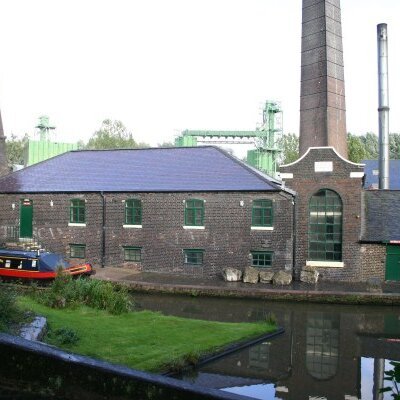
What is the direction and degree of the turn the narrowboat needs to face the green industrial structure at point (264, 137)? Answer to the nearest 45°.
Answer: approximately 45° to its left

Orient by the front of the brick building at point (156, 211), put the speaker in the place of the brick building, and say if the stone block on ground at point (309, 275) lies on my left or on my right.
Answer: on my left

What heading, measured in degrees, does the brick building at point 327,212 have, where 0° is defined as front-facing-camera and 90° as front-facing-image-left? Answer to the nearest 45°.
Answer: approximately 0°

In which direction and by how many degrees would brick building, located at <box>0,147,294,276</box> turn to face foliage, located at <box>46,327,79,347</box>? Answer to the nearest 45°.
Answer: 0° — it already faces it

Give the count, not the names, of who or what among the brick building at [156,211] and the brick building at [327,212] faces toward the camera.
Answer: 2

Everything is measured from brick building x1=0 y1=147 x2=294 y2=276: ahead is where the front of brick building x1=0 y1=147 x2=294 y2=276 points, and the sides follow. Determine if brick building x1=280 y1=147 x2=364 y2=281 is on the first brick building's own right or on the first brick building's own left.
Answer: on the first brick building's own left

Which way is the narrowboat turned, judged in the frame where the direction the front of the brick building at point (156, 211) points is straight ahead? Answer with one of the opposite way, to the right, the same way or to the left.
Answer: to the left

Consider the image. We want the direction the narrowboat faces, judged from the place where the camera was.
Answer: facing to the right of the viewer

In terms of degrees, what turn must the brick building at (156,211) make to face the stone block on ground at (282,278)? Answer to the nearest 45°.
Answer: approximately 45° to its left
